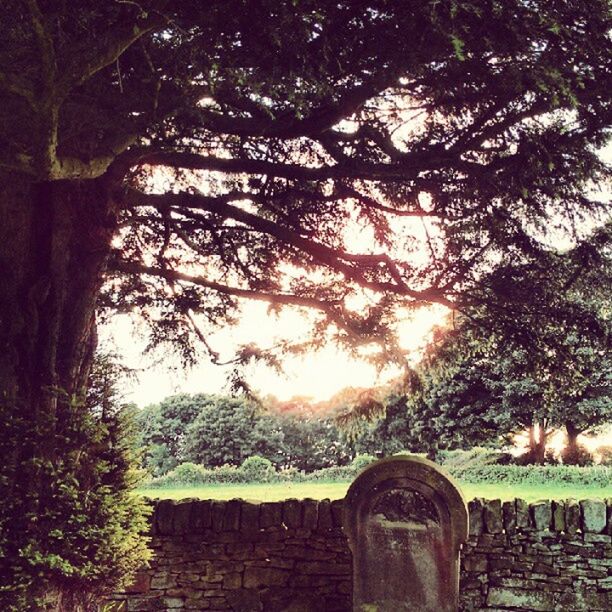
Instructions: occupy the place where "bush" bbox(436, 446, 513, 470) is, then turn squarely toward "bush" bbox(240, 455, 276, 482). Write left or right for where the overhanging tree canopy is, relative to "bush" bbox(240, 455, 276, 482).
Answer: left

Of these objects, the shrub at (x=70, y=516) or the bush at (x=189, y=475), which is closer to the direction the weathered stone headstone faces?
the shrub

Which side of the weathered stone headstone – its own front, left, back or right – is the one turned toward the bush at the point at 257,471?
back

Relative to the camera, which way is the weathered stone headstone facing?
toward the camera

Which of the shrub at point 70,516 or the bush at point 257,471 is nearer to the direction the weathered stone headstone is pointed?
the shrub

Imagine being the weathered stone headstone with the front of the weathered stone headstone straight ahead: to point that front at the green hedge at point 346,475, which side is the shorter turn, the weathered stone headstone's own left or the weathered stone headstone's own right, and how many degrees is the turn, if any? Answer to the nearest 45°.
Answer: approximately 180°

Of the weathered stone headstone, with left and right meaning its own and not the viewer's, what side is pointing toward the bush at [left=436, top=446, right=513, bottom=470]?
back

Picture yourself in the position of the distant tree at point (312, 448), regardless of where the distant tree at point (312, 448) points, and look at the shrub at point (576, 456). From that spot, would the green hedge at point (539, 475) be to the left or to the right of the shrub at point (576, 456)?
right

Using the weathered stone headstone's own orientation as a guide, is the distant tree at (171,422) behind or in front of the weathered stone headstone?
behind
